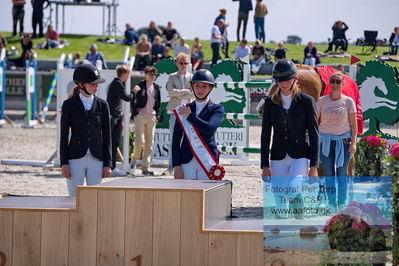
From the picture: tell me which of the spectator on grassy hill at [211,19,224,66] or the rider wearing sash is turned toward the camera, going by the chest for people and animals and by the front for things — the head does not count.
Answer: the rider wearing sash

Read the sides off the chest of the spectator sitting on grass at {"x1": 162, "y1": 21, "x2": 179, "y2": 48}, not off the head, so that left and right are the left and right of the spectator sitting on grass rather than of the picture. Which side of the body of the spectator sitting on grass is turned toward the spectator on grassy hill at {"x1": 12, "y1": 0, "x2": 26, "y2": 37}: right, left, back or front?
right

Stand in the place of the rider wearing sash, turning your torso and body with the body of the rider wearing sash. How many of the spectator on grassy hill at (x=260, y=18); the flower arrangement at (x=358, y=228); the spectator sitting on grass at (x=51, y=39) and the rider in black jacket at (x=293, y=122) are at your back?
2

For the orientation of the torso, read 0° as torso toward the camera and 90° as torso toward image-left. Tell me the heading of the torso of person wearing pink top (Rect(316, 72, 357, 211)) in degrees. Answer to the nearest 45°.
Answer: approximately 0°

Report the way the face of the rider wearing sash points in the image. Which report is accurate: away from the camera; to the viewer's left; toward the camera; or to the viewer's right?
toward the camera

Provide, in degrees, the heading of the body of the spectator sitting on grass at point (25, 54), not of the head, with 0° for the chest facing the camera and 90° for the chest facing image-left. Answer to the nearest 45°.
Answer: approximately 45°

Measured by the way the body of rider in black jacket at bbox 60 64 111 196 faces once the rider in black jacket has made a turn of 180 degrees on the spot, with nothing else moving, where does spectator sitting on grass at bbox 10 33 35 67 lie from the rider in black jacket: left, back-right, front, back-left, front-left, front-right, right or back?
front

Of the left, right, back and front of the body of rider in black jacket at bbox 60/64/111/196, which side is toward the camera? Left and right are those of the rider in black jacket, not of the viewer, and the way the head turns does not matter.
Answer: front

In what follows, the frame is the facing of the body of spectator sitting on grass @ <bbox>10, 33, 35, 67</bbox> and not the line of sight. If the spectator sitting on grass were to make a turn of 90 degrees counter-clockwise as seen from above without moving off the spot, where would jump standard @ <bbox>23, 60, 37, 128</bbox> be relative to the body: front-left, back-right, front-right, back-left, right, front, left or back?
front-right
